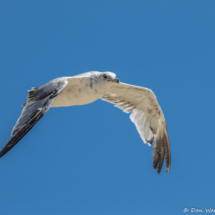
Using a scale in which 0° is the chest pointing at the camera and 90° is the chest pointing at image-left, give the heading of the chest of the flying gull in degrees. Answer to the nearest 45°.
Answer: approximately 315°
